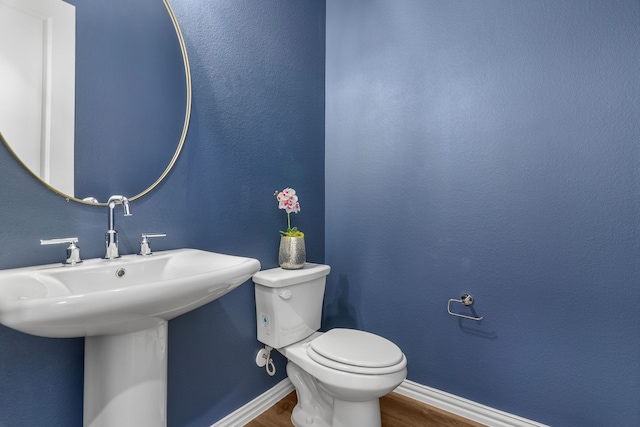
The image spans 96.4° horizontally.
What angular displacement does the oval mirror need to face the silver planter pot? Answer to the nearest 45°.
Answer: approximately 90° to its left

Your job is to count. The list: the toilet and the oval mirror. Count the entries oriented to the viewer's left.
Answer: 0

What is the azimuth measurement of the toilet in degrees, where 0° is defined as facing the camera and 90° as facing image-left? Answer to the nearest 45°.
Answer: approximately 315°
